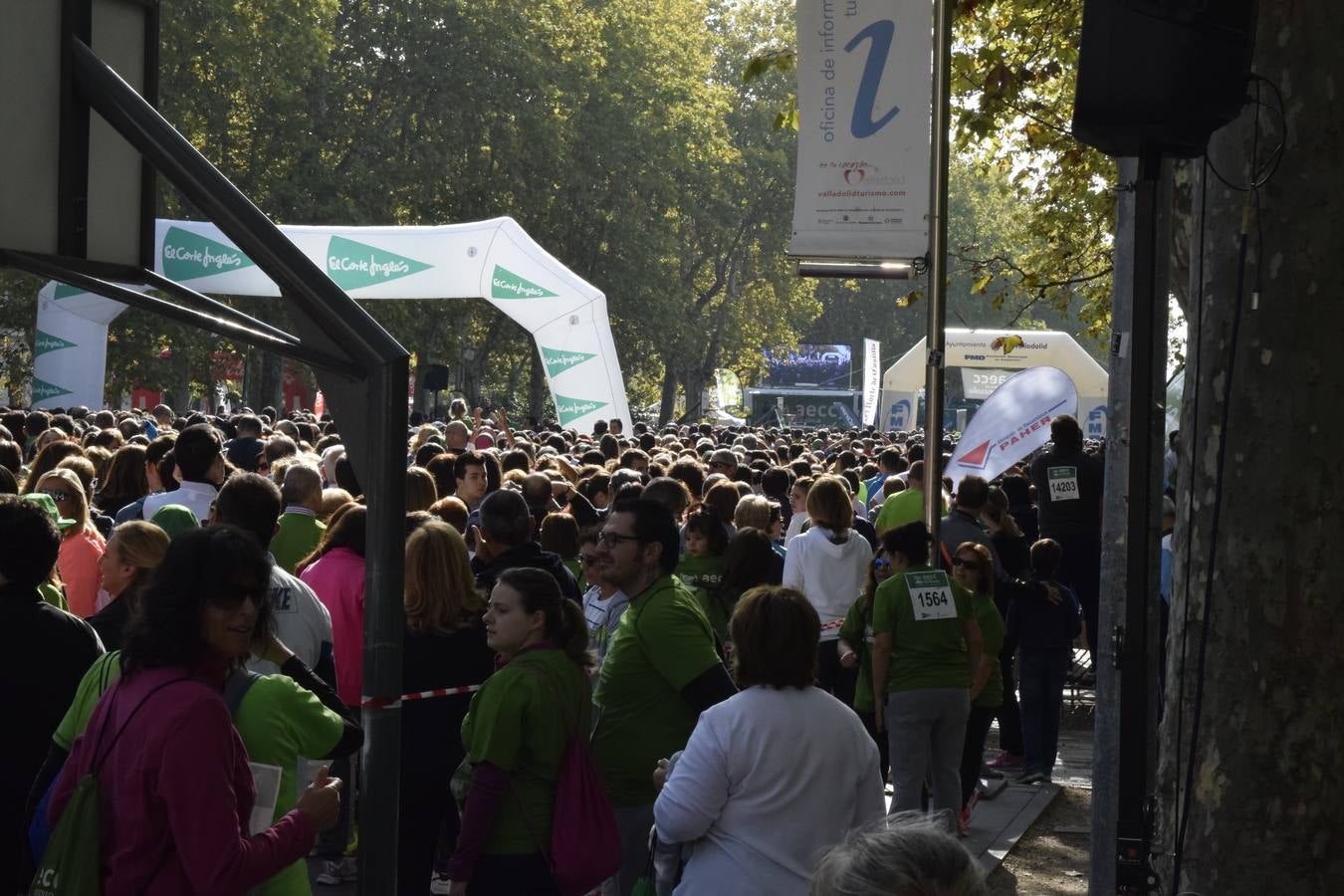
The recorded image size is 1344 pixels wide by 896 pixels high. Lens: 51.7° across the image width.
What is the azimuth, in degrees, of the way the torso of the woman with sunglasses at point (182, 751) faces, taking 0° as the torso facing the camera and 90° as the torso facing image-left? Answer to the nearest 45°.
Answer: approximately 270°

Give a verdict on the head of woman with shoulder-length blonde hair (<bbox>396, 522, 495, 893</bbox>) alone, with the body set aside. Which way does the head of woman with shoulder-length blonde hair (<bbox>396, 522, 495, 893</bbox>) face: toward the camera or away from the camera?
away from the camera

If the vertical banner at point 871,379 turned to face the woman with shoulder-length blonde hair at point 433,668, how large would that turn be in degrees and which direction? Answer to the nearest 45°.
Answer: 0° — it already faces them

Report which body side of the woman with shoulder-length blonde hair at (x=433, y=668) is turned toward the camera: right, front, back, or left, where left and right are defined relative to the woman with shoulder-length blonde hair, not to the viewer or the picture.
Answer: back

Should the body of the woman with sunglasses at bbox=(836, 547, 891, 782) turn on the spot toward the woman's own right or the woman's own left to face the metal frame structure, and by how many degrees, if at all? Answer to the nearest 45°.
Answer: approximately 45° to the woman's own right
